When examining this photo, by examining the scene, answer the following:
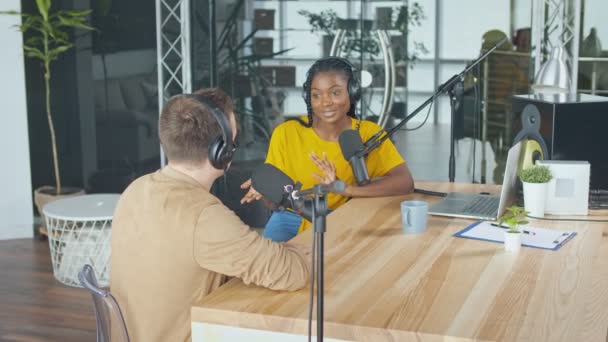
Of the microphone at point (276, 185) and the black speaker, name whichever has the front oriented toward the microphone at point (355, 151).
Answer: the black speaker

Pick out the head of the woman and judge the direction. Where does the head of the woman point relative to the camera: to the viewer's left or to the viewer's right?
to the viewer's left

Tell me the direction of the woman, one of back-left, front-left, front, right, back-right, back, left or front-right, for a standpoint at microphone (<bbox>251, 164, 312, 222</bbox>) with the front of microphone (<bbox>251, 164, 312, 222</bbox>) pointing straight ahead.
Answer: right

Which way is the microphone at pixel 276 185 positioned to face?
to the viewer's left

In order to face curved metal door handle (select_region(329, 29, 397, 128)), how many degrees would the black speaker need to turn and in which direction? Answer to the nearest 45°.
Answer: approximately 90° to its right

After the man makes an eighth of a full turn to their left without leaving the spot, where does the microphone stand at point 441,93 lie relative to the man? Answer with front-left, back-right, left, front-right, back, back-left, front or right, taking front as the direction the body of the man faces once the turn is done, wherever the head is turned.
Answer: front-right

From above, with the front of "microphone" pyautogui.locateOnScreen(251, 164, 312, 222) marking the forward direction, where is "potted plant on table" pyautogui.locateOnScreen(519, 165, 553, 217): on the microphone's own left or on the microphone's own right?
on the microphone's own right

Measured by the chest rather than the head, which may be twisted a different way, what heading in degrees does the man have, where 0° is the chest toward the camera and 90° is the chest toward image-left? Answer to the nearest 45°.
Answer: approximately 225°

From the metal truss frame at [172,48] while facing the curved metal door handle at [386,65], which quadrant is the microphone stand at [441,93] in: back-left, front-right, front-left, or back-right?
front-right

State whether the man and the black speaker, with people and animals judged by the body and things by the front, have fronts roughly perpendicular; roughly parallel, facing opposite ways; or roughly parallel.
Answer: roughly parallel, facing opposite ways

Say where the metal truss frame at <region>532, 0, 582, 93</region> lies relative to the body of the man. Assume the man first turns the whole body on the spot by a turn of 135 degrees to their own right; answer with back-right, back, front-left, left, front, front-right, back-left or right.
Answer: back-left

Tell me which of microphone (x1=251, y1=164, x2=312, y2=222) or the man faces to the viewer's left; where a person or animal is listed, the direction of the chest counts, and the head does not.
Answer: the microphone

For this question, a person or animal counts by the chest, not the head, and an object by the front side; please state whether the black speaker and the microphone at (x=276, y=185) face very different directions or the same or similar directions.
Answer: same or similar directions

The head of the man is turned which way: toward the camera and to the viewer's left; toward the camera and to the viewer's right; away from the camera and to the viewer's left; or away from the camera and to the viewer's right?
away from the camera and to the viewer's right

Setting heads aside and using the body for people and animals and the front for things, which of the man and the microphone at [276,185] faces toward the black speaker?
the man

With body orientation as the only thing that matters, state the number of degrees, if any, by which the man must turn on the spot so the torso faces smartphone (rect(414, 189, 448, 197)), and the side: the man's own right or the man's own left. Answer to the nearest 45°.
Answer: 0° — they already face it

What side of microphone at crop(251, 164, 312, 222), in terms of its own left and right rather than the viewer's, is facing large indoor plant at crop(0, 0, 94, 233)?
right
